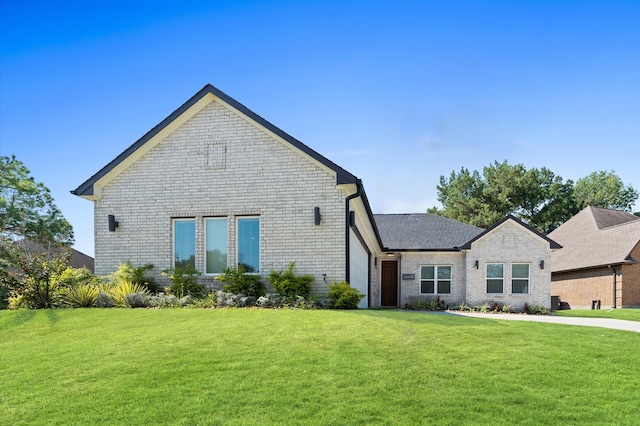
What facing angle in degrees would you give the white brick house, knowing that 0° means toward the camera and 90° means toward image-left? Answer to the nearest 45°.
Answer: approximately 0°

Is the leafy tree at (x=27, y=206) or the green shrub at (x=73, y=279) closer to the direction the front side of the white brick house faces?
the green shrub

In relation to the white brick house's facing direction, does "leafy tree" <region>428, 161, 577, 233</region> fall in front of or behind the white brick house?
behind

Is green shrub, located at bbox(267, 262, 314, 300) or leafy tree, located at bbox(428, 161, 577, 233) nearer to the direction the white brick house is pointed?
the green shrub
